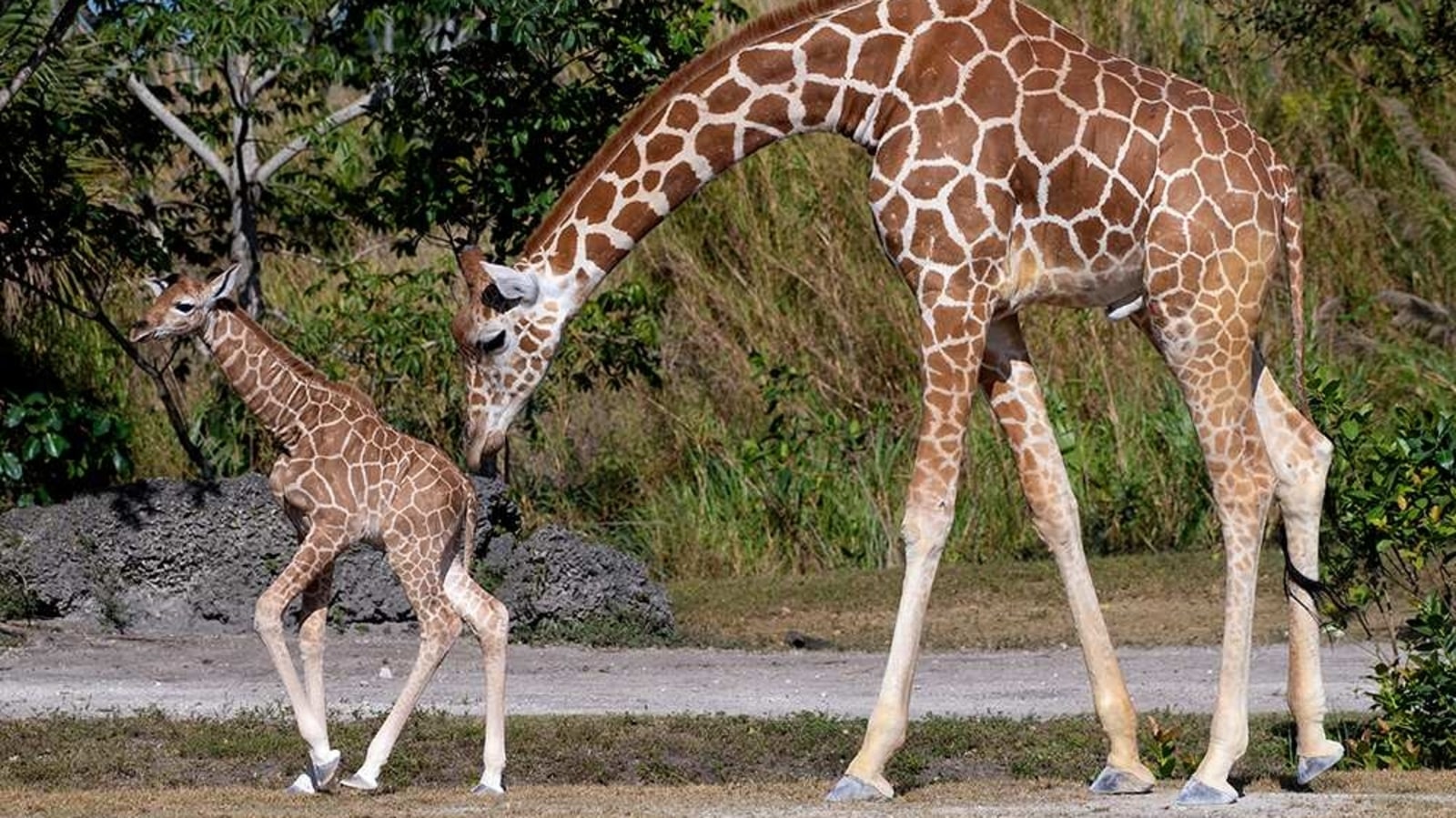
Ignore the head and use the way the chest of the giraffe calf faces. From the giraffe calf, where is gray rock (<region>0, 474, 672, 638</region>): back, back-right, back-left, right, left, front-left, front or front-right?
right

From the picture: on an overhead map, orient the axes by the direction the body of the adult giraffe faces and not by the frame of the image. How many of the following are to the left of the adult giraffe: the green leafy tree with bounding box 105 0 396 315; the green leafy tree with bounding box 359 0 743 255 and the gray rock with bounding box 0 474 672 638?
0

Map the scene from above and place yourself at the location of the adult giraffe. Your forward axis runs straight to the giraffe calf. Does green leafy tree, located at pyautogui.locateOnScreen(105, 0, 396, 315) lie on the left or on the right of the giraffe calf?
right

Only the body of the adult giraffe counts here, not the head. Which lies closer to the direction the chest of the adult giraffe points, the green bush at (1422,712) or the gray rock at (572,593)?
the gray rock

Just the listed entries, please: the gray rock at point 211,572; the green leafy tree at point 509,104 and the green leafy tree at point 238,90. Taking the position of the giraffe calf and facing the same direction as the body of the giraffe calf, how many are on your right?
3

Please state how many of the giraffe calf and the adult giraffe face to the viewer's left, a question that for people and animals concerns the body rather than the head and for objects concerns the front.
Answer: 2

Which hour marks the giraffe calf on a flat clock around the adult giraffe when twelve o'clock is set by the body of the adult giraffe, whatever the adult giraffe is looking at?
The giraffe calf is roughly at 12 o'clock from the adult giraffe.

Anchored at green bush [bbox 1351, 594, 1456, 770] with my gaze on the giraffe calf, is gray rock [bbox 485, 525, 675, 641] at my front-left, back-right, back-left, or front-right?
front-right

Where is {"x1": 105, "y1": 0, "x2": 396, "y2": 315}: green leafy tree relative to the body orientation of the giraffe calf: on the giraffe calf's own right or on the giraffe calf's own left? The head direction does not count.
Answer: on the giraffe calf's own right

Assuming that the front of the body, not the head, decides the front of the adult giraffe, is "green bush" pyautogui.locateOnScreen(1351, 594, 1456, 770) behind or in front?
behind

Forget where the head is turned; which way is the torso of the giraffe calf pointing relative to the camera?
to the viewer's left

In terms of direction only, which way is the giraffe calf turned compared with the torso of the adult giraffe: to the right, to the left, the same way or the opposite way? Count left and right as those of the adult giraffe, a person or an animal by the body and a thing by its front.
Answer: the same way

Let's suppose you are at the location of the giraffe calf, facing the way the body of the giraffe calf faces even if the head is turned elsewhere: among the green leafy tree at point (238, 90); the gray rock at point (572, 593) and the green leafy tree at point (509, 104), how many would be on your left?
0

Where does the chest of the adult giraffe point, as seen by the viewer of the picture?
to the viewer's left

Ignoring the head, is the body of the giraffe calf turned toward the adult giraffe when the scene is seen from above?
no

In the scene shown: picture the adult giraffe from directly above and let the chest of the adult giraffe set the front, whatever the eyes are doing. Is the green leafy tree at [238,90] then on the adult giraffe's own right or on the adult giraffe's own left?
on the adult giraffe's own right

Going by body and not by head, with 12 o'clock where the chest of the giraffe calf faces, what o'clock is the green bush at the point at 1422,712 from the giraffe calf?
The green bush is roughly at 6 o'clock from the giraffe calf.
